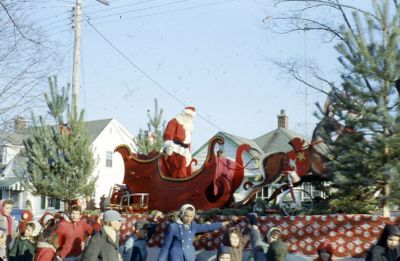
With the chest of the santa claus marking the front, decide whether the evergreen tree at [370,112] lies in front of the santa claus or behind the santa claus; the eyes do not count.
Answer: in front

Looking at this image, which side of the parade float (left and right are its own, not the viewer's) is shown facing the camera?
right

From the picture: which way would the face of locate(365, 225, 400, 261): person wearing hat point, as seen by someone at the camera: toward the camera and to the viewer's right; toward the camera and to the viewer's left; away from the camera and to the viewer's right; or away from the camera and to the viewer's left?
toward the camera and to the viewer's left

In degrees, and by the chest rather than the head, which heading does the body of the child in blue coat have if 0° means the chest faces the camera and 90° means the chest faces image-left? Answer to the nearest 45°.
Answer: approximately 315°

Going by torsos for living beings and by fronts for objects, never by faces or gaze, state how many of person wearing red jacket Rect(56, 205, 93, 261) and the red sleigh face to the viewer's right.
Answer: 1

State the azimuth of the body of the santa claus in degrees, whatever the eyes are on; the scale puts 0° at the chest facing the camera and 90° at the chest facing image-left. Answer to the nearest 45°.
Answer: approximately 315°

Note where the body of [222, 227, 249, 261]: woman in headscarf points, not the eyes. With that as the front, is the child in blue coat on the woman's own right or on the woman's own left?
on the woman's own right

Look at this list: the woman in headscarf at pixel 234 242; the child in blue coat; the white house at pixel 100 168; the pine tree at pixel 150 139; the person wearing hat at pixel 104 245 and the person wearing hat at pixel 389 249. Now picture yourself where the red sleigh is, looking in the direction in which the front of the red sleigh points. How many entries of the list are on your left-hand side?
2

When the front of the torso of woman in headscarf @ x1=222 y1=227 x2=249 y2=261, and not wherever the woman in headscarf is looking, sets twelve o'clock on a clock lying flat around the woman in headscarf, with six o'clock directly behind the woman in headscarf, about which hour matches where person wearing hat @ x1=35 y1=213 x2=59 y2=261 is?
The person wearing hat is roughly at 3 o'clock from the woman in headscarf.

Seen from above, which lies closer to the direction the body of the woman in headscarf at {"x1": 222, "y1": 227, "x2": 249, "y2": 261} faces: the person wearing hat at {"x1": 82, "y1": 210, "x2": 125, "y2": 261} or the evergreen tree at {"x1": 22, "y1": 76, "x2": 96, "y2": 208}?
the person wearing hat

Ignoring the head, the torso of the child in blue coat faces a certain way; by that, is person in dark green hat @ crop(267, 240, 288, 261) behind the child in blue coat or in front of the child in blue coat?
in front
